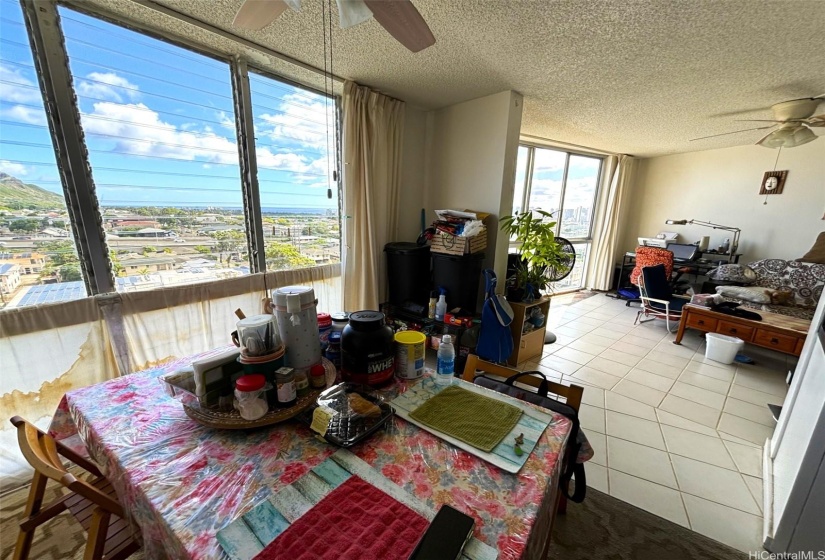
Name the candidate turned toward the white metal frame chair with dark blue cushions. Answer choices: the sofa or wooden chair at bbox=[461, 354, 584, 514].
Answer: the sofa

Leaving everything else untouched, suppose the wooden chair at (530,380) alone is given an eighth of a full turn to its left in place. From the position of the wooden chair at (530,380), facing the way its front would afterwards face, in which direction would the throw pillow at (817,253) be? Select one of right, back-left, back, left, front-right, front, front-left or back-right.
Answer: back-left

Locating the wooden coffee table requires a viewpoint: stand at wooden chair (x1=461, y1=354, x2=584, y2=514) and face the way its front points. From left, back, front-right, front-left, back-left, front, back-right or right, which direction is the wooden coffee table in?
back

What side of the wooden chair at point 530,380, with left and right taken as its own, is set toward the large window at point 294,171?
right

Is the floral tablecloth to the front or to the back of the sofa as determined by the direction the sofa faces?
to the front

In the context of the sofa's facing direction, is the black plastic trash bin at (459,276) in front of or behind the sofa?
in front

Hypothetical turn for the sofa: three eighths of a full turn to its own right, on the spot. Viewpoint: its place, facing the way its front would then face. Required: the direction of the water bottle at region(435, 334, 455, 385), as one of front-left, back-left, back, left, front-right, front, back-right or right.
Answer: back

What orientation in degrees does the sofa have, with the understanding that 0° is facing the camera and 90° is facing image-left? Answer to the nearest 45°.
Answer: approximately 45°

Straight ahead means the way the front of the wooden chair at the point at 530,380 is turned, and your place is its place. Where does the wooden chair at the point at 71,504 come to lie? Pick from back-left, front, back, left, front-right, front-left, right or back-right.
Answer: front

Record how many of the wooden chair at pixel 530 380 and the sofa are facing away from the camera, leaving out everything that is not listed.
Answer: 0

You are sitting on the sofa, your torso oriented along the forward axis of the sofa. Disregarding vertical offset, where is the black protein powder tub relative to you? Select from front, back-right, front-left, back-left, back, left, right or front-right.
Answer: front-left

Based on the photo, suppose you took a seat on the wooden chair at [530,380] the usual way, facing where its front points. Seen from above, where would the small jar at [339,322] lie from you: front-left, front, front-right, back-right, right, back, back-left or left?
front-right

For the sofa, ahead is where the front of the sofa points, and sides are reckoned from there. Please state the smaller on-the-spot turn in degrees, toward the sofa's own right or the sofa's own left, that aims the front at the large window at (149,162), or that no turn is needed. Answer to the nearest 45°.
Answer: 0° — it already faces it

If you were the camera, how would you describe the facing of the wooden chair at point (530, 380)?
facing the viewer and to the left of the viewer

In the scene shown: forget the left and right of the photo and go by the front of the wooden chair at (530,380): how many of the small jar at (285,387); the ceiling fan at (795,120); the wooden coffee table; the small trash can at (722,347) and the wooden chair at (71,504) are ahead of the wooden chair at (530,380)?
2

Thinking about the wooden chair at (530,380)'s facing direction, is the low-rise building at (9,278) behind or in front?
in front
